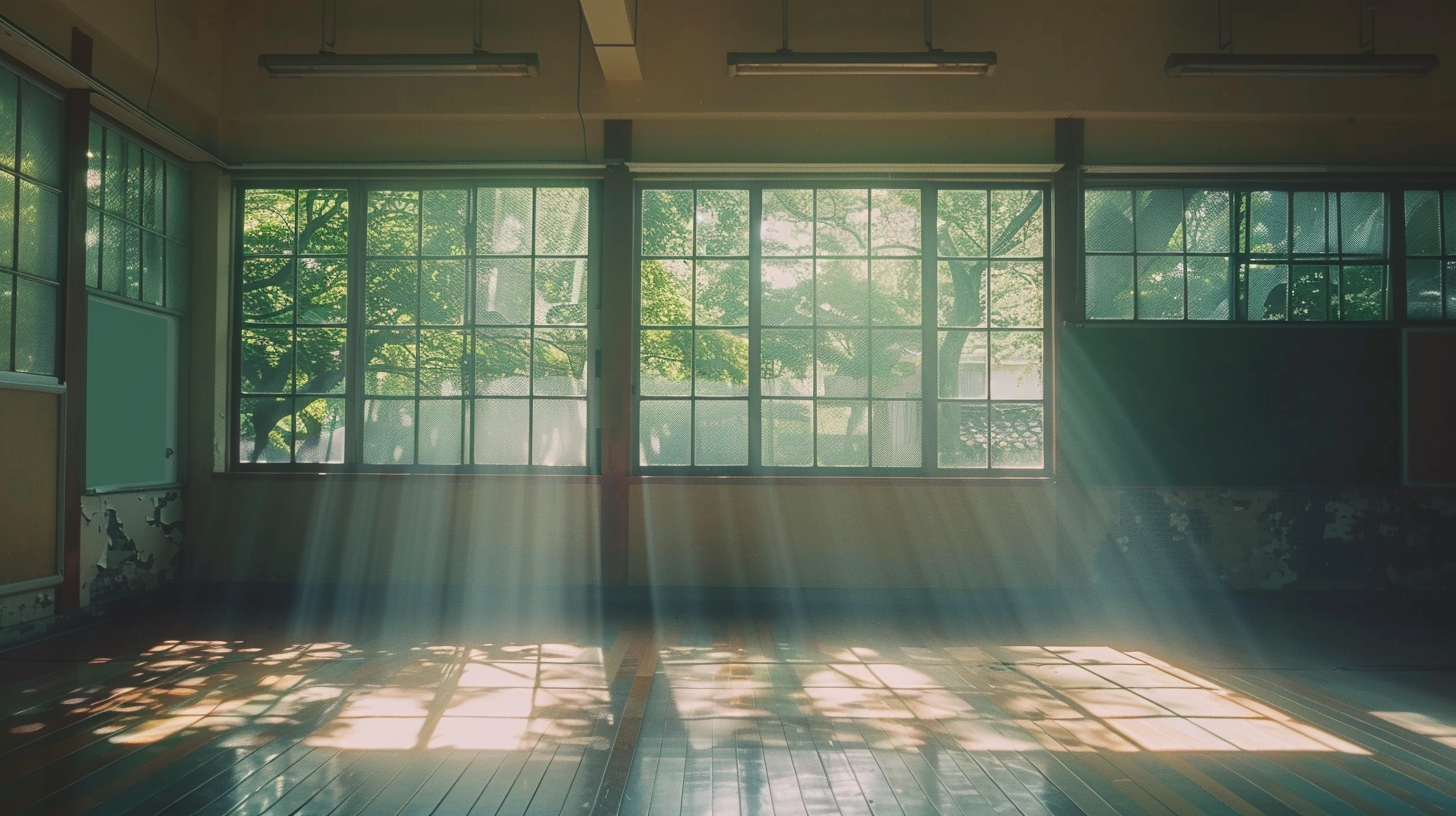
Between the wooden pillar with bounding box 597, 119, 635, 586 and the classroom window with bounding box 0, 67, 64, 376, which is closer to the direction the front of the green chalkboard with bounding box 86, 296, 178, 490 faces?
the wooden pillar

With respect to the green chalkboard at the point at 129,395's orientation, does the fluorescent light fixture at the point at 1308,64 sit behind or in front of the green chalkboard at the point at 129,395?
in front

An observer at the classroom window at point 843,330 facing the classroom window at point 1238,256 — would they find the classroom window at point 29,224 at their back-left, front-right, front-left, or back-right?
back-right

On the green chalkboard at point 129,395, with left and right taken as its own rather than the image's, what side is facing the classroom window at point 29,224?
right

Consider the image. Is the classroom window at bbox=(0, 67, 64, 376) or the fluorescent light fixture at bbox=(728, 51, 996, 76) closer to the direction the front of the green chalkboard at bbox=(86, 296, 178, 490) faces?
the fluorescent light fixture

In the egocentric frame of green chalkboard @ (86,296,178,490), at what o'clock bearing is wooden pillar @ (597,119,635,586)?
The wooden pillar is roughly at 11 o'clock from the green chalkboard.

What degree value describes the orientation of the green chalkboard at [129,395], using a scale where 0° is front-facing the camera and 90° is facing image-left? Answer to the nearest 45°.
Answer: approximately 315°

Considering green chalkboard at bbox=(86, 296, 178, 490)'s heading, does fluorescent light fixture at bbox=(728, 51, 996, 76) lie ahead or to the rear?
ahead

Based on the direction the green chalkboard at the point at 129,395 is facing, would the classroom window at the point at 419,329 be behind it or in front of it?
in front
